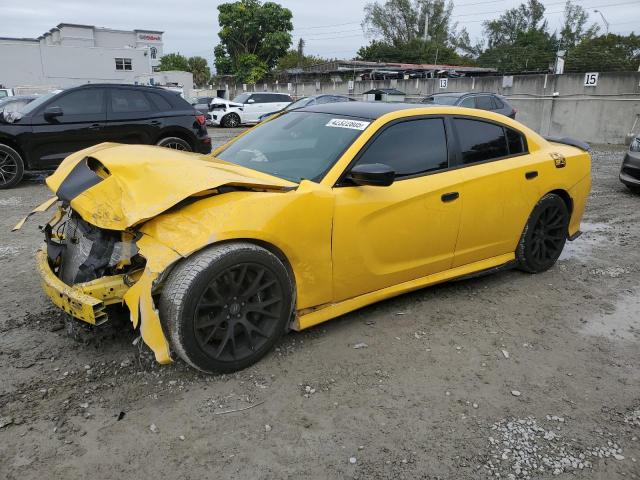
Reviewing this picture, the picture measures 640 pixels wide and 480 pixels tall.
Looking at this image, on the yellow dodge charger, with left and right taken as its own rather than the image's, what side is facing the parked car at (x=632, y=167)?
back

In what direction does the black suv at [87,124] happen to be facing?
to the viewer's left

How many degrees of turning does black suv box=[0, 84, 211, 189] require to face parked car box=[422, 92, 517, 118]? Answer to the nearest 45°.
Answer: approximately 180°

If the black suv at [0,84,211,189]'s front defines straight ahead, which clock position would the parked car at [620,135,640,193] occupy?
The parked car is roughly at 7 o'clock from the black suv.

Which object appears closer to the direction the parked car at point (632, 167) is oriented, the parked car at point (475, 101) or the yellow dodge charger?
the yellow dodge charger

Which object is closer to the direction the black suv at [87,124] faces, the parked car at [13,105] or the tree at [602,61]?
the parked car

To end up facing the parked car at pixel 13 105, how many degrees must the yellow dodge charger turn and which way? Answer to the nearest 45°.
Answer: approximately 90° to its right

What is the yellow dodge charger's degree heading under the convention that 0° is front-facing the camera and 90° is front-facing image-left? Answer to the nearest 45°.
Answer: approximately 45°

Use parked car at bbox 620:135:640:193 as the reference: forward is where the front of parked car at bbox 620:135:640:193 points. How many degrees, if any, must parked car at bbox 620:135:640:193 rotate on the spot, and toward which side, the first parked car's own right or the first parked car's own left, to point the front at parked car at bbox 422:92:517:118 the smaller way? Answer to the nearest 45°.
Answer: approximately 90° to the first parked car's own right
